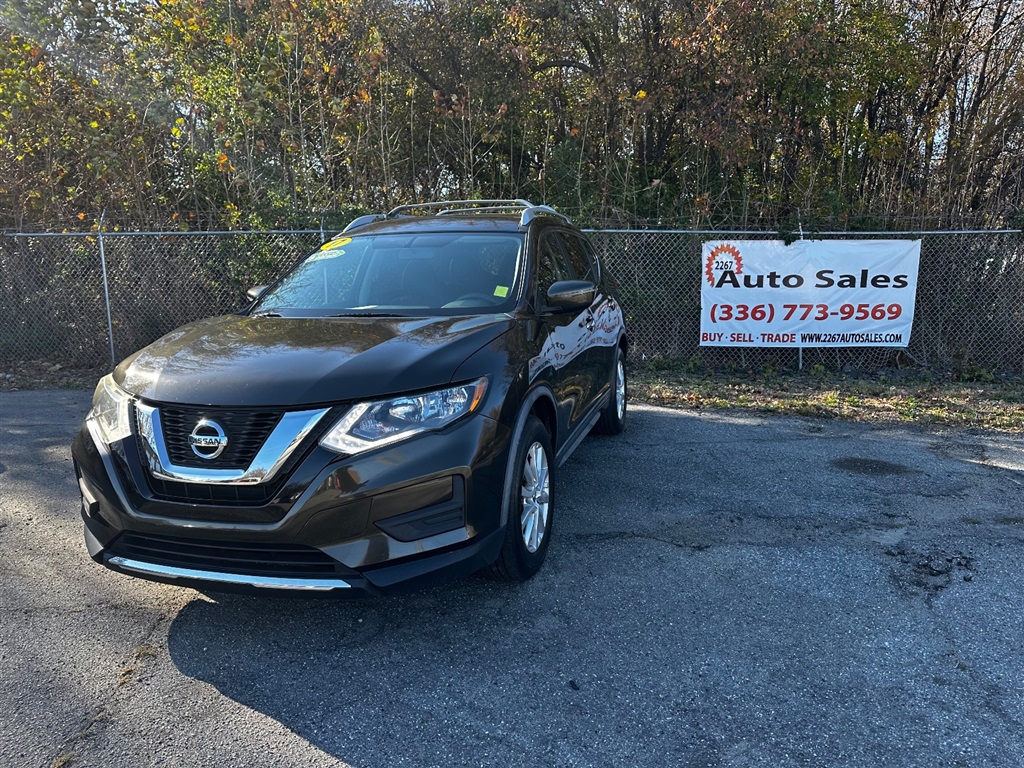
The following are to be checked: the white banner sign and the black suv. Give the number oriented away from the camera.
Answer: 0

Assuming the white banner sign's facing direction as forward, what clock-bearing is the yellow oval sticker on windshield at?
The yellow oval sticker on windshield is roughly at 1 o'clock from the white banner sign.

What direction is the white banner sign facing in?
toward the camera

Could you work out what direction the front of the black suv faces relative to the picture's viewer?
facing the viewer and to the left of the viewer
